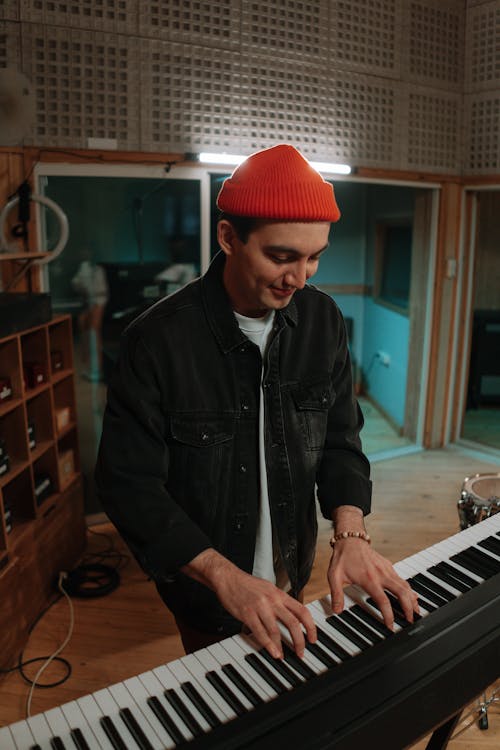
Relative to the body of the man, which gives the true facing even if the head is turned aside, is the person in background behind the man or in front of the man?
behind

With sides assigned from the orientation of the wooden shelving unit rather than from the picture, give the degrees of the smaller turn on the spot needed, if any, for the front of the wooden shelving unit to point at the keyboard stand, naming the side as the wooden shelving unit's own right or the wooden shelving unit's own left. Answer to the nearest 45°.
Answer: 0° — it already faces it

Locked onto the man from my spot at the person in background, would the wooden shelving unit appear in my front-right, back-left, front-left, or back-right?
front-right

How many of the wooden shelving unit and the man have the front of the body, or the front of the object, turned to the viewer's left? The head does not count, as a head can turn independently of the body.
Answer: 0

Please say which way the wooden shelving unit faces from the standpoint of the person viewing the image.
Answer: facing the viewer and to the right of the viewer

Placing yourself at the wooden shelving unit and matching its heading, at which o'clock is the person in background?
The person in background is roughly at 8 o'clock from the wooden shelving unit.

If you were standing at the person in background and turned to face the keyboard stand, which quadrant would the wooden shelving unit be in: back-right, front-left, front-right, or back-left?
front-right

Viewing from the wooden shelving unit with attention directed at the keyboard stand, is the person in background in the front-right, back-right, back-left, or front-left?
back-left
